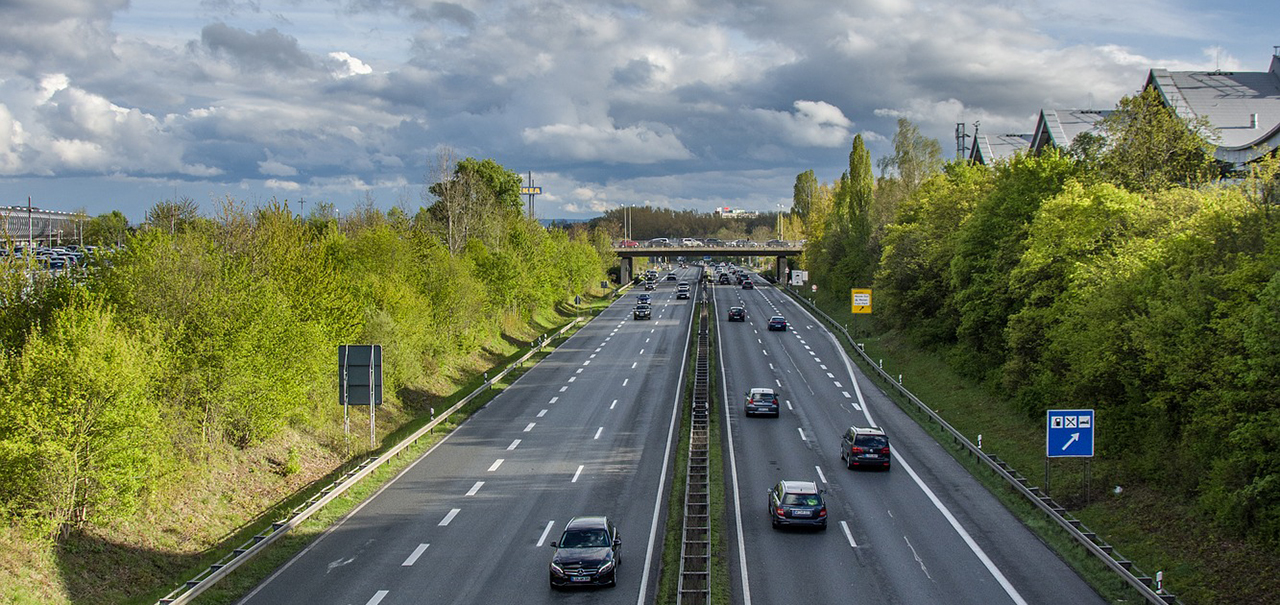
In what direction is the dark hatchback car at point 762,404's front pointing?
away from the camera

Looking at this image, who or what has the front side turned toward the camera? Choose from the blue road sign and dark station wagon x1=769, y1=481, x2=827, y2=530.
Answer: the blue road sign

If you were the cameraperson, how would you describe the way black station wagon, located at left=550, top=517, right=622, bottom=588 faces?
facing the viewer

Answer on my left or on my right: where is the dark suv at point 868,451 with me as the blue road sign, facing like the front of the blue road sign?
on my right

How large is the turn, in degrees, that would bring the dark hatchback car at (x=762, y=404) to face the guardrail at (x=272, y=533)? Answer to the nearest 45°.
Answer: approximately 135° to its left

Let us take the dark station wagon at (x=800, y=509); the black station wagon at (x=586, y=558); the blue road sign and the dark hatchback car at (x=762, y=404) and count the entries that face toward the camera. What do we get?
2

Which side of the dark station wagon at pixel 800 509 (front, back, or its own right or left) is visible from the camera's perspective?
back

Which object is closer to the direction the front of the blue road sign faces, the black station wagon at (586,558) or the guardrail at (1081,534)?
the guardrail

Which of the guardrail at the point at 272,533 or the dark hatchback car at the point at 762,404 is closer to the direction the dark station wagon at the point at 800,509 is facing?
the dark hatchback car

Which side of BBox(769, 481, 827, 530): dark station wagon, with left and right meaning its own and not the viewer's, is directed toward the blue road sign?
right

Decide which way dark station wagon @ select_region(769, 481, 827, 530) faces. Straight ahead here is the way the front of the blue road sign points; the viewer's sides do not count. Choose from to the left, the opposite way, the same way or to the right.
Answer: the opposite way

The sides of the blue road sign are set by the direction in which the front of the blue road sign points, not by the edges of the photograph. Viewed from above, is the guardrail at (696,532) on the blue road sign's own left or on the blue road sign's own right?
on the blue road sign's own right

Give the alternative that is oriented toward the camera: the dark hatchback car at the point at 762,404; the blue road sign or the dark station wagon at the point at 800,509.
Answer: the blue road sign

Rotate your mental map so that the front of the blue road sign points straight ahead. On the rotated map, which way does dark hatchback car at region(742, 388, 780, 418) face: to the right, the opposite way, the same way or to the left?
the opposite way

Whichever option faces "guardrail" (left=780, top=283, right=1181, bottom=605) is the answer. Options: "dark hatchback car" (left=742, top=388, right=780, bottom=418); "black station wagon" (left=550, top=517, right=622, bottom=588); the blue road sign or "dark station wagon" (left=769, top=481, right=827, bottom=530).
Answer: the blue road sign
